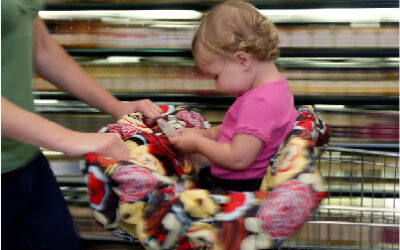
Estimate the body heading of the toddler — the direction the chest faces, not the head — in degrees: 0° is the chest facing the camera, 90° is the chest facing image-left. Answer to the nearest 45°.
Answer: approximately 90°

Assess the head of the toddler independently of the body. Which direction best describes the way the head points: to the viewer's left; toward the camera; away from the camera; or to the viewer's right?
to the viewer's left
